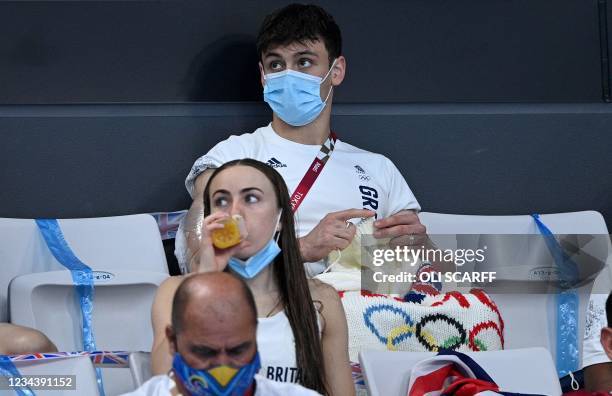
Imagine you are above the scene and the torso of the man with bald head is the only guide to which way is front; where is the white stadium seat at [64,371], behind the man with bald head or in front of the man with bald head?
behind

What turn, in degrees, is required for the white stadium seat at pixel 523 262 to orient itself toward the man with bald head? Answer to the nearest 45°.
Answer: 0° — it already faces them

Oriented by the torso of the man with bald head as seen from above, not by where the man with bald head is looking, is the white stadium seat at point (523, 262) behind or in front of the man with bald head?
behind

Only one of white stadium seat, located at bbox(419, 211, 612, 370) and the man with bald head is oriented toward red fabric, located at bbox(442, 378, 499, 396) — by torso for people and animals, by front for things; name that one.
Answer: the white stadium seat

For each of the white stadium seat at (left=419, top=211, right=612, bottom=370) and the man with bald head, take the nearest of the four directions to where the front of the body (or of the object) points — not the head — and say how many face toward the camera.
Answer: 2

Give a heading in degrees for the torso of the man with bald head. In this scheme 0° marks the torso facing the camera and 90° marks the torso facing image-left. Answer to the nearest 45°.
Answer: approximately 0°

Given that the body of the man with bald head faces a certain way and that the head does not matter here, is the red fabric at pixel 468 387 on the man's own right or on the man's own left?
on the man's own left
